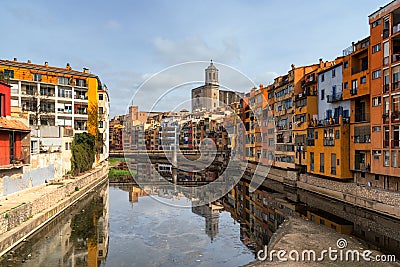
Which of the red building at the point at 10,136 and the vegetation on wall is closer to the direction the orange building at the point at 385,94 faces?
the red building

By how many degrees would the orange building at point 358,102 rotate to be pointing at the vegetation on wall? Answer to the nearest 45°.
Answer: approximately 45° to its right

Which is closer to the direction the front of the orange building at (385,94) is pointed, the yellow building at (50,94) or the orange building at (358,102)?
the yellow building

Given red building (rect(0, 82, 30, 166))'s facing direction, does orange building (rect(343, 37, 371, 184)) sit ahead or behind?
ahead

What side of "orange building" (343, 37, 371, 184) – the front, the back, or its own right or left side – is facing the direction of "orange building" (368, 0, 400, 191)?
left

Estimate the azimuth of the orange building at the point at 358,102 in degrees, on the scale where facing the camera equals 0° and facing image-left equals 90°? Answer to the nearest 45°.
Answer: approximately 45°

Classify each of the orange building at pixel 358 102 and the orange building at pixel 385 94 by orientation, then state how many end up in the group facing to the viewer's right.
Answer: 0

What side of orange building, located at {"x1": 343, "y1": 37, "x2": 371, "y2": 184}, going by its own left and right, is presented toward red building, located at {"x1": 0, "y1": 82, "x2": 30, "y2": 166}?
front

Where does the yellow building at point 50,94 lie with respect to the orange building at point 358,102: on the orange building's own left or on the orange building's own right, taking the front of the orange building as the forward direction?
on the orange building's own right

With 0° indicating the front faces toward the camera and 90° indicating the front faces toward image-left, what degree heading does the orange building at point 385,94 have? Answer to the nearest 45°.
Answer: approximately 45°

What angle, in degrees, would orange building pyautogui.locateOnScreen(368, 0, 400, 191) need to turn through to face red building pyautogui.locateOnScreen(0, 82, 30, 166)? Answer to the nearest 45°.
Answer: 0° — it already faces it
